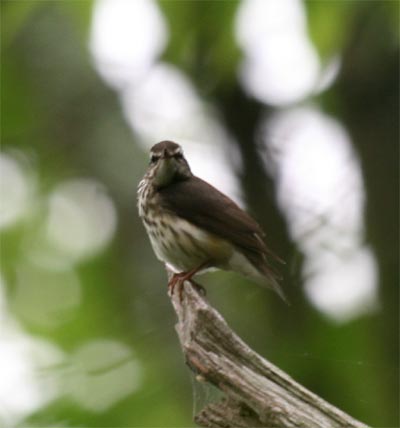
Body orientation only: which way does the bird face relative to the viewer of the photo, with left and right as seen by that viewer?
facing to the left of the viewer
